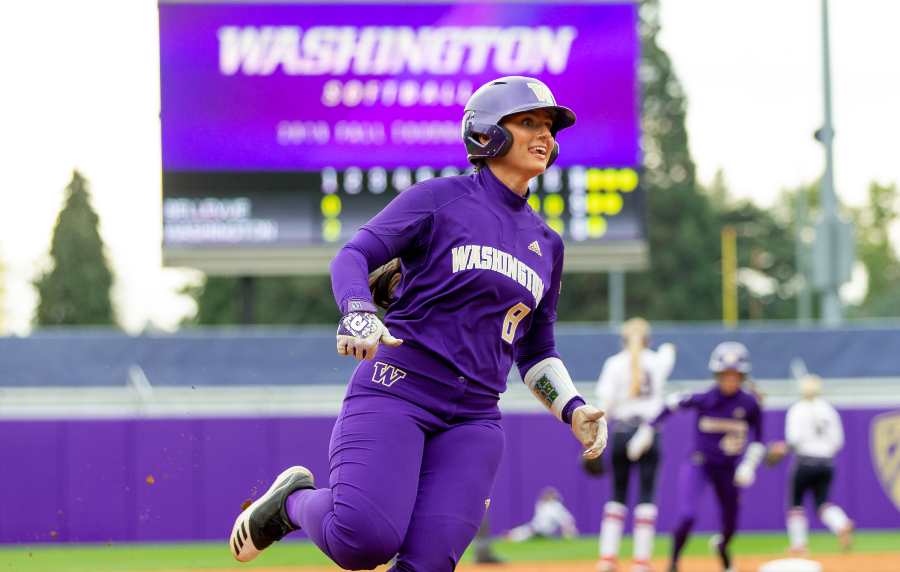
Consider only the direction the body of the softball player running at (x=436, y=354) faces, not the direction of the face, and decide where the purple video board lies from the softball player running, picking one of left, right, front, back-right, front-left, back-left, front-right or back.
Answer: back-left

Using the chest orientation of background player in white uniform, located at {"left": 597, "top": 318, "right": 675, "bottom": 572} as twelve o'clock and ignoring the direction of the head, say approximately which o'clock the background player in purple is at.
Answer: The background player in purple is roughly at 3 o'clock from the background player in white uniform.

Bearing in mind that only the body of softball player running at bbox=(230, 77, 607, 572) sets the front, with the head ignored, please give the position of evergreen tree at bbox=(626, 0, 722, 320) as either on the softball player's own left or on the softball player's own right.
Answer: on the softball player's own left

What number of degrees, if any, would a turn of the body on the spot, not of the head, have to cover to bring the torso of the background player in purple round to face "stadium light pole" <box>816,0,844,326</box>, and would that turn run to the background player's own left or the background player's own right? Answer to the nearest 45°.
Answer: approximately 180°

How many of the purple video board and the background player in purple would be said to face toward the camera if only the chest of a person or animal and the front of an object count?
2

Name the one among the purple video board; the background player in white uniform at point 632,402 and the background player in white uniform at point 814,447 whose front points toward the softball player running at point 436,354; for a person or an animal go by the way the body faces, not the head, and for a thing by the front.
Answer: the purple video board

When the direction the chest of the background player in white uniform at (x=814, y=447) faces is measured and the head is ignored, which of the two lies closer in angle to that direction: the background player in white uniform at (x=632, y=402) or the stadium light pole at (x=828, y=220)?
the stadium light pole

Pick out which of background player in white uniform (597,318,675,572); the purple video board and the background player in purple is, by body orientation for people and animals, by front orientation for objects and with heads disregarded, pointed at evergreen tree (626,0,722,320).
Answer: the background player in white uniform

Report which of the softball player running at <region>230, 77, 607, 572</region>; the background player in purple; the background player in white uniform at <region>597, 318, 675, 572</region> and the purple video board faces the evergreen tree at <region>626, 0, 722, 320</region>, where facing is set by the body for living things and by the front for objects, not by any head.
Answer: the background player in white uniform

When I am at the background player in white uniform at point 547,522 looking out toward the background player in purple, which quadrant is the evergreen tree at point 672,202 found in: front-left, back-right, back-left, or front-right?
back-left

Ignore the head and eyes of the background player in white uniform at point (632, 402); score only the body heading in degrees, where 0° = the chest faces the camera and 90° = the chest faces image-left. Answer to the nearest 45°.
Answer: approximately 180°
